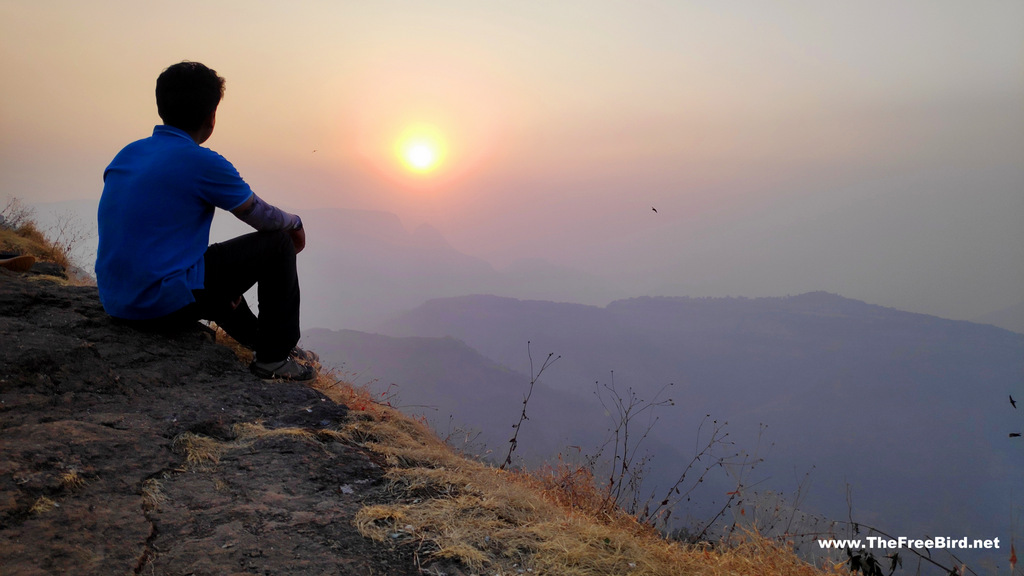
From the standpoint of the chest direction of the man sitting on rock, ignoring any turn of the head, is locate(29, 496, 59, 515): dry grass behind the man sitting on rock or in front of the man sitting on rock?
behind

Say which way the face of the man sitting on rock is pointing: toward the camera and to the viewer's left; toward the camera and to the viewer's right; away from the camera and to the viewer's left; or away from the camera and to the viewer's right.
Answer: away from the camera and to the viewer's right

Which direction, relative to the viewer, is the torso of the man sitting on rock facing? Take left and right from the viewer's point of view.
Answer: facing away from the viewer and to the right of the viewer
